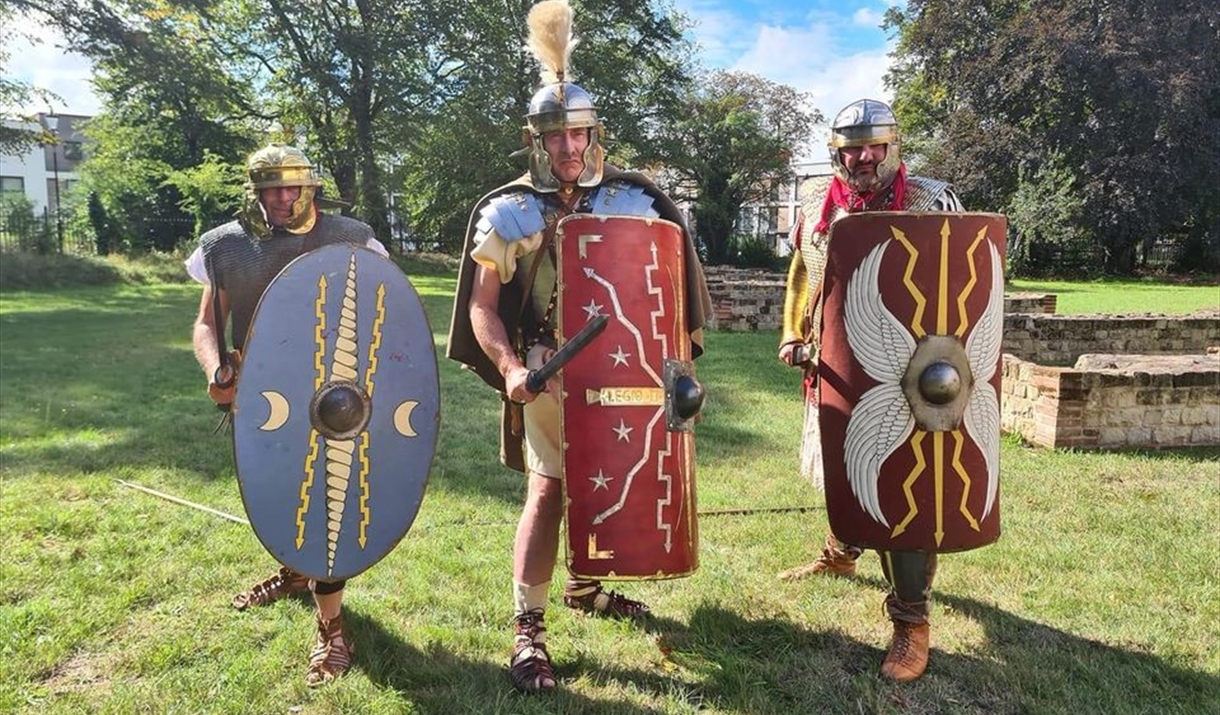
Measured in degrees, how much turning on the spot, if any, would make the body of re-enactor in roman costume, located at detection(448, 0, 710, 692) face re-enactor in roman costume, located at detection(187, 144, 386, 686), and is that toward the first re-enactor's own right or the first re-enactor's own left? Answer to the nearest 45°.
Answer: approximately 90° to the first re-enactor's own right

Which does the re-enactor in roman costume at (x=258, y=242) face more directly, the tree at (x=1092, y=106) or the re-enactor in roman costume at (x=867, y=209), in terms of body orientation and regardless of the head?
the re-enactor in roman costume

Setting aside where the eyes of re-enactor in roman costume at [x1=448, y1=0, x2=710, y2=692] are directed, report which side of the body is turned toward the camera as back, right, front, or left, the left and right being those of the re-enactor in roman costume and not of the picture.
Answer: front

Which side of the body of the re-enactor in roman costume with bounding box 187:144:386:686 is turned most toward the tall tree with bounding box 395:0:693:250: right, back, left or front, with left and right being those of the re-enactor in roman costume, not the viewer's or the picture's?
back

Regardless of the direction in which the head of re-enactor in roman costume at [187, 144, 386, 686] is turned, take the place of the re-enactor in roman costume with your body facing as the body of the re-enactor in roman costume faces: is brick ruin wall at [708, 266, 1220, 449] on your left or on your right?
on your left

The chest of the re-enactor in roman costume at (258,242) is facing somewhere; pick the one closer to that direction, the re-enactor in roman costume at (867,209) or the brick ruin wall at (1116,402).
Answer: the re-enactor in roman costume

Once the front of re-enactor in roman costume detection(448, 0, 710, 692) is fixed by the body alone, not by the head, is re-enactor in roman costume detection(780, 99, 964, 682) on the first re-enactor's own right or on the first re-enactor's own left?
on the first re-enactor's own left

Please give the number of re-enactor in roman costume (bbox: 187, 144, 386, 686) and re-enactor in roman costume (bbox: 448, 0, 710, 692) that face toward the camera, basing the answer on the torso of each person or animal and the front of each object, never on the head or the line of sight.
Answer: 2

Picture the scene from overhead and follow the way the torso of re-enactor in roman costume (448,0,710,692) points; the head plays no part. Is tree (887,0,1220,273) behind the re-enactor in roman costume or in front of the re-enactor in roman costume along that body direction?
behind

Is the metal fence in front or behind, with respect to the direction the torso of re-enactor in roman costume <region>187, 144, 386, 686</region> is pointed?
behind

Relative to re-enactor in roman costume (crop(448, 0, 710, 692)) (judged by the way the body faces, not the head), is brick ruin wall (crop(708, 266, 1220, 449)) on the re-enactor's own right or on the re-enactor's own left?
on the re-enactor's own left

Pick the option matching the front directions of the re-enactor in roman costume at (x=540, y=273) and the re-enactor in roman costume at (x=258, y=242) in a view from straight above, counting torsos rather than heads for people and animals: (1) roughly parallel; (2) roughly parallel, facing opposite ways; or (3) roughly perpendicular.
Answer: roughly parallel
